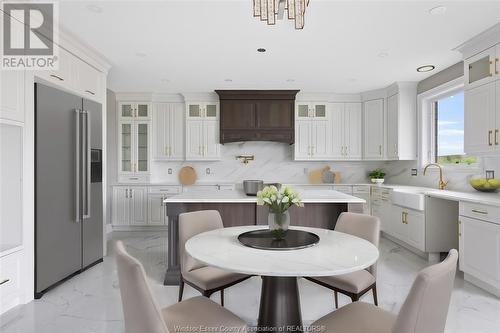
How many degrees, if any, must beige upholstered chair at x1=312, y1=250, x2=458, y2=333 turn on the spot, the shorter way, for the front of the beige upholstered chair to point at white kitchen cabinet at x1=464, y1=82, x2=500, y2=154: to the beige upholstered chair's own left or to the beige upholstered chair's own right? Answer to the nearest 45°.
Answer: approximately 45° to the beige upholstered chair's own right

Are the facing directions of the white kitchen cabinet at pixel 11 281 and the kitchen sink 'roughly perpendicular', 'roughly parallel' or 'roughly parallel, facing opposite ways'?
roughly parallel, facing opposite ways

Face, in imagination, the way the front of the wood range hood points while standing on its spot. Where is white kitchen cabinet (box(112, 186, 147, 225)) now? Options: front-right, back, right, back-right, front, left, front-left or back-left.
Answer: right

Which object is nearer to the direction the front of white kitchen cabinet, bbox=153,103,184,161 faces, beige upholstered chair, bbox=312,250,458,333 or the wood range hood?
the beige upholstered chair

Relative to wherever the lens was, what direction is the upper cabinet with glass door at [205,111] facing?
facing the viewer

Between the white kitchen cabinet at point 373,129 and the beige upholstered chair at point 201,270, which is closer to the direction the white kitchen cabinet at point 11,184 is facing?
the beige upholstered chair

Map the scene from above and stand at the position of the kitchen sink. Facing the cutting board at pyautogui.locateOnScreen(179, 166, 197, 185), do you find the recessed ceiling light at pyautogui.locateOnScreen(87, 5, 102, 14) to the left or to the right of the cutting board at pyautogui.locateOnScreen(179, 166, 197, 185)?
left

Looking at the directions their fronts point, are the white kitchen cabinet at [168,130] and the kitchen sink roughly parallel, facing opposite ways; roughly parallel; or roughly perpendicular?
roughly perpendicular

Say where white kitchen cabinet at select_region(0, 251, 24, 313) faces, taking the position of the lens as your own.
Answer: facing the viewer and to the right of the viewer

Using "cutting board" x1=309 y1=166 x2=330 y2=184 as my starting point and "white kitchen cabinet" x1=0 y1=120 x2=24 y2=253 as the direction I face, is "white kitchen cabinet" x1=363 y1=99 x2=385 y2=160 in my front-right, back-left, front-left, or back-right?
back-left

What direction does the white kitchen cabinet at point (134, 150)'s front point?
toward the camera

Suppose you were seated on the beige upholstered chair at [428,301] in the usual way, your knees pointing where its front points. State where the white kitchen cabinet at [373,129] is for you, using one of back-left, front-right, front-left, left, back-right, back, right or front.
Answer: front-right

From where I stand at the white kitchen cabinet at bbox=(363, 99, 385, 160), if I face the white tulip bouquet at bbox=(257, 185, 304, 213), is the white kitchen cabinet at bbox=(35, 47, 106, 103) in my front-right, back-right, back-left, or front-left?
front-right

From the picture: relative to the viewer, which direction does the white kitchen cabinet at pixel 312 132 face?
toward the camera

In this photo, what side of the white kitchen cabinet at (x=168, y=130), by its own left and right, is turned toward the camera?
front
